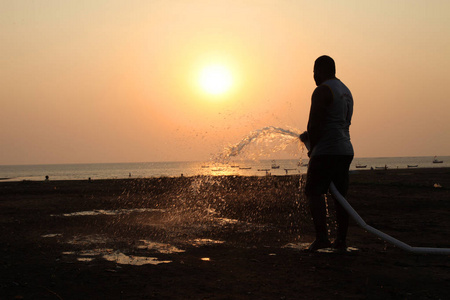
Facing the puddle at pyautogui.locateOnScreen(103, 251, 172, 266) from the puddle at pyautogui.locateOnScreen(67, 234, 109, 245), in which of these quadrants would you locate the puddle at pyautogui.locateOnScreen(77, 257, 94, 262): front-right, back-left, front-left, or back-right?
front-right

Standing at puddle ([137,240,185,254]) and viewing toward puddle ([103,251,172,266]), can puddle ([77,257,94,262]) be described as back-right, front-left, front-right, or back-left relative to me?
front-right

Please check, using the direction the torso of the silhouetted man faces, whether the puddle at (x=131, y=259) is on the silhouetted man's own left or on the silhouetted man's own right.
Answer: on the silhouetted man's own left

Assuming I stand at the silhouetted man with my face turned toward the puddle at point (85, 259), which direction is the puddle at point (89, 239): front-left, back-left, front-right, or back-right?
front-right

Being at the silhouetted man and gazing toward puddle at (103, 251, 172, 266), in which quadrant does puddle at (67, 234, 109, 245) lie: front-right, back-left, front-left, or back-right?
front-right

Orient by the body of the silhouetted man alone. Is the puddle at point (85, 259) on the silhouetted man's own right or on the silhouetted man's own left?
on the silhouetted man's own left

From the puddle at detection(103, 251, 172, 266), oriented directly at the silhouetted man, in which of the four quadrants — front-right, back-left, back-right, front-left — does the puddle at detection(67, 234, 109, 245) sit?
back-left

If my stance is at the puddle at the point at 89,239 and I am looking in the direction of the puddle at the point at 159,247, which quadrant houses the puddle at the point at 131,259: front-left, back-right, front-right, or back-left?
front-right

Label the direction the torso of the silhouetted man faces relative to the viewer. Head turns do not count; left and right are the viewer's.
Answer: facing away from the viewer and to the left of the viewer
